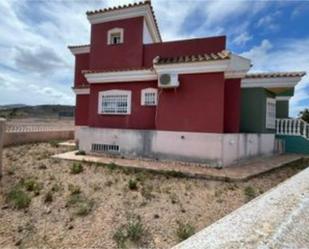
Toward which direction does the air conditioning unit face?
toward the camera

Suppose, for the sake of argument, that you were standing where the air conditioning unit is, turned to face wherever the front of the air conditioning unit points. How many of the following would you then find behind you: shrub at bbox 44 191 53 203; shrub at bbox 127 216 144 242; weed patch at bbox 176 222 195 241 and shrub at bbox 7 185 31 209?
0

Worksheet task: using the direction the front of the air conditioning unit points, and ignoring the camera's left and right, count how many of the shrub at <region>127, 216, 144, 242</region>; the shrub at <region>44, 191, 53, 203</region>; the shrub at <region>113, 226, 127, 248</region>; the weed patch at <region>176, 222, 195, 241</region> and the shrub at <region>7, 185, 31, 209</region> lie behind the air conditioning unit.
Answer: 0

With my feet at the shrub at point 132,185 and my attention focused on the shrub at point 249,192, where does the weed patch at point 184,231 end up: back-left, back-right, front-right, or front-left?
front-right
